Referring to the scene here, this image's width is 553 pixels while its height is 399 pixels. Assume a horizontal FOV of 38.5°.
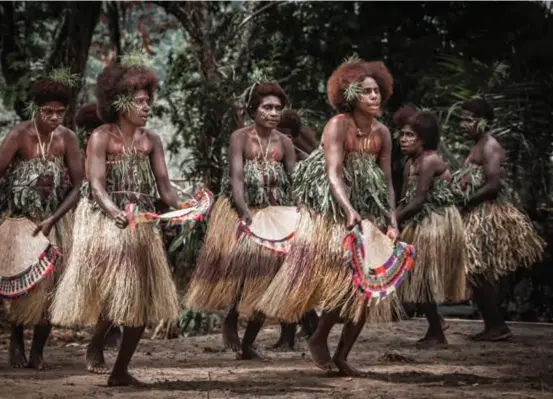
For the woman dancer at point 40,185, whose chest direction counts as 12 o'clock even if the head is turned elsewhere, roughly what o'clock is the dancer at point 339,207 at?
The dancer is roughly at 10 o'clock from the woman dancer.

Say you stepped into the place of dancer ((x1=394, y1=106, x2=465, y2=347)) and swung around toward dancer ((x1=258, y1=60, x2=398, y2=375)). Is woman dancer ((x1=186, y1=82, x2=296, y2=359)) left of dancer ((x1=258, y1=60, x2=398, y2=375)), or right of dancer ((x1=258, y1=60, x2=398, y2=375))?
right

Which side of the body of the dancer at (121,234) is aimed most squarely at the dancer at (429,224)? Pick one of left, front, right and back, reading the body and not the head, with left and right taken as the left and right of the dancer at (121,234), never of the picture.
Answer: left

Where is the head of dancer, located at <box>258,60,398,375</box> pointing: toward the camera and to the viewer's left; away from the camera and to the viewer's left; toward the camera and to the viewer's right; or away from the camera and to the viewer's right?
toward the camera and to the viewer's right

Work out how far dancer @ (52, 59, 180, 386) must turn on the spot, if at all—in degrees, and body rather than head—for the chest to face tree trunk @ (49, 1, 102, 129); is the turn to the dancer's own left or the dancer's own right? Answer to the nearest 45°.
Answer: approximately 135° to the dancer's own left

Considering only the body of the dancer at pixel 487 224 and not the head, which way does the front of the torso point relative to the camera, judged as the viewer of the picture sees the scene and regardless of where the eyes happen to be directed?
to the viewer's left

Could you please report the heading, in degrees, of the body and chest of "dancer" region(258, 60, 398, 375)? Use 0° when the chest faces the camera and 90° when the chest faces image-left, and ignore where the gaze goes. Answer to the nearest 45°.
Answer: approximately 315°
